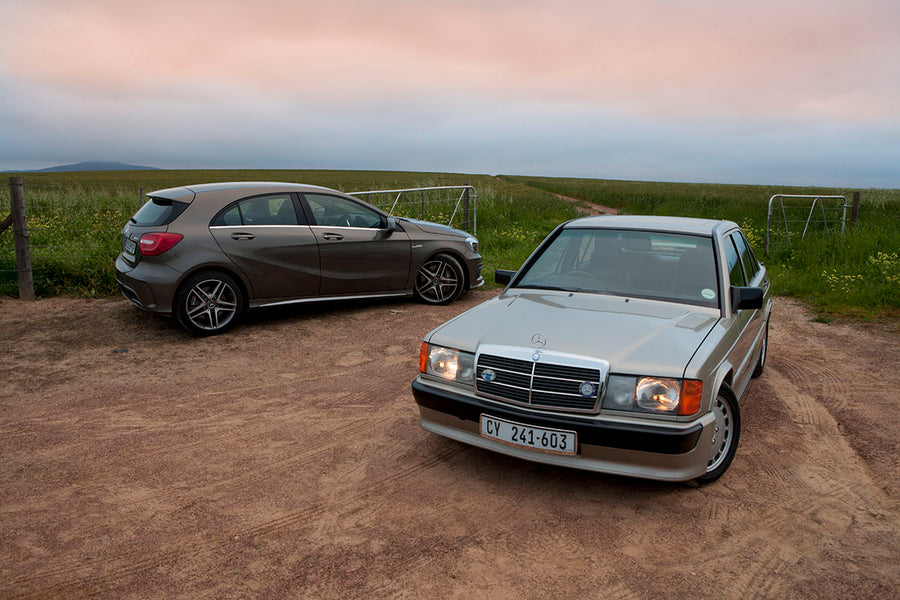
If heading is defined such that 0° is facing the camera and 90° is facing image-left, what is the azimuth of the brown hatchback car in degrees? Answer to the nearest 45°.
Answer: approximately 225°

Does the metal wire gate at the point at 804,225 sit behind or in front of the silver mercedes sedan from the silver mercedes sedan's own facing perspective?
behind

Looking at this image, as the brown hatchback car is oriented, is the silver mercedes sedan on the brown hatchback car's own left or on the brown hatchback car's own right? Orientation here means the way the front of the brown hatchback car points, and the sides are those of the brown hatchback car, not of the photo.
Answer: on the brown hatchback car's own right

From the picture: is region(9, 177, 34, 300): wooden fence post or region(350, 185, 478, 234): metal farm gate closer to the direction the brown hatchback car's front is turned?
the metal farm gate

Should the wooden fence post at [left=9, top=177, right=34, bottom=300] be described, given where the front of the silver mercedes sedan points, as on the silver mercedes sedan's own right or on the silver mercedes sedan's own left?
on the silver mercedes sedan's own right

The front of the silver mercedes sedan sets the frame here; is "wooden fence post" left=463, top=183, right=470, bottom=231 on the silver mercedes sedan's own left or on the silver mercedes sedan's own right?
on the silver mercedes sedan's own right

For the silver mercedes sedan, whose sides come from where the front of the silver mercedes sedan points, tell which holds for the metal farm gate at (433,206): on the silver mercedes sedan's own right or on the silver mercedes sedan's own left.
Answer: on the silver mercedes sedan's own right

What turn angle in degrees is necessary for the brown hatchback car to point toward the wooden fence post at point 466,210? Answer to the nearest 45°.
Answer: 0° — it already faces it

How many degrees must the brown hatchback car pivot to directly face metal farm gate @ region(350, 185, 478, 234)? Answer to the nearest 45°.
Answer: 0° — it already faces it

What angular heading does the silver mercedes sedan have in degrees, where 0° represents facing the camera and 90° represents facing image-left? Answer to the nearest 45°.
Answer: approximately 45°

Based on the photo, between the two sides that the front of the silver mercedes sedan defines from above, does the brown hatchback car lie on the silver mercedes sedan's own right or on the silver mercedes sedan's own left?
on the silver mercedes sedan's own right
